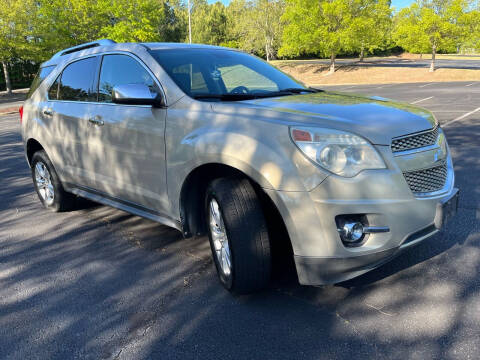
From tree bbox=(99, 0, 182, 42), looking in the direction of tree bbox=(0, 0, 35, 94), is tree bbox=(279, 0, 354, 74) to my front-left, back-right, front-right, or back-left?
back-left

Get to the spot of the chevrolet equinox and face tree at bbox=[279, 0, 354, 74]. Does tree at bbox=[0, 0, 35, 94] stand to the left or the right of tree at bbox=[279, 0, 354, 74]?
left

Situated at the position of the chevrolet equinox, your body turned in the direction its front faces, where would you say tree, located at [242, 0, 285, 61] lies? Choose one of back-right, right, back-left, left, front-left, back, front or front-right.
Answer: back-left

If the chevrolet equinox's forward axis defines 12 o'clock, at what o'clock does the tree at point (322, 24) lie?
The tree is roughly at 8 o'clock from the chevrolet equinox.

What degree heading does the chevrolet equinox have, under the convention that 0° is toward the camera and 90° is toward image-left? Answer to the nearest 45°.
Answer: approximately 315°

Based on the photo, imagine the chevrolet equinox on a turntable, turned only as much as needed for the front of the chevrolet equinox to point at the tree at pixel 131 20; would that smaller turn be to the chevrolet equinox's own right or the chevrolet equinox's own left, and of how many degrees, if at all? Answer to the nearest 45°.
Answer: approximately 135° to the chevrolet equinox's own left

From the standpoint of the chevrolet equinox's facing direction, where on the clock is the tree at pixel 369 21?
The tree is roughly at 8 o'clock from the chevrolet equinox.

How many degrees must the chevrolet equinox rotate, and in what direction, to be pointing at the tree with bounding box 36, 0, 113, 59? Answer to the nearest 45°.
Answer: approximately 135° to its left

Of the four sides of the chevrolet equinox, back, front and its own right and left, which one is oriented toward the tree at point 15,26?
back
